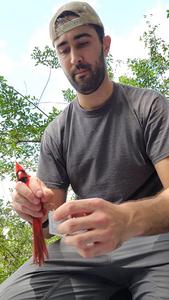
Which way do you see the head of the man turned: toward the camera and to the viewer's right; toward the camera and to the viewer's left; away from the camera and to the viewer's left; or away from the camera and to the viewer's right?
toward the camera and to the viewer's left

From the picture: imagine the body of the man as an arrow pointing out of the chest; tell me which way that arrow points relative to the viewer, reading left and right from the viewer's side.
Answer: facing the viewer and to the left of the viewer
